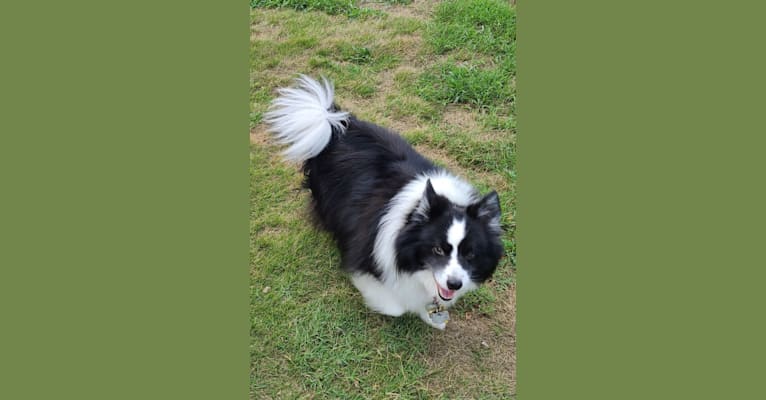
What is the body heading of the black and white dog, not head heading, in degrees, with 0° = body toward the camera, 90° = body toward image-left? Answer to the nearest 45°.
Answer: approximately 315°
